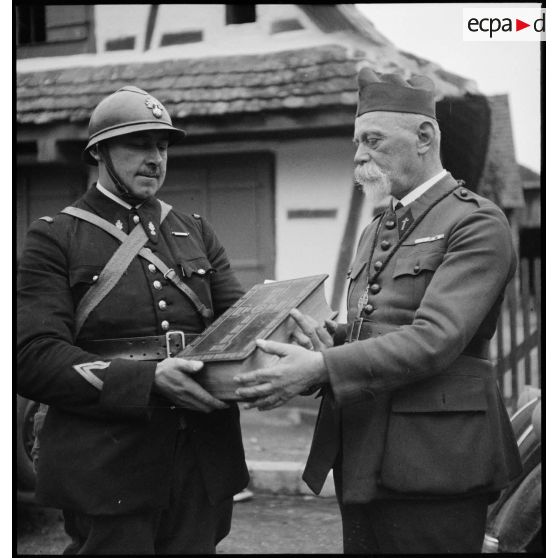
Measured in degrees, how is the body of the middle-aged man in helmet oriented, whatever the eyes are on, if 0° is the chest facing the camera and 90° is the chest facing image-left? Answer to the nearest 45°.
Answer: approximately 315°

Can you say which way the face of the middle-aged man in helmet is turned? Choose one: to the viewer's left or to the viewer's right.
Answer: to the viewer's right

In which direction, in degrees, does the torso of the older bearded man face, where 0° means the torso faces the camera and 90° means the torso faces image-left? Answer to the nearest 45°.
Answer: approximately 45°

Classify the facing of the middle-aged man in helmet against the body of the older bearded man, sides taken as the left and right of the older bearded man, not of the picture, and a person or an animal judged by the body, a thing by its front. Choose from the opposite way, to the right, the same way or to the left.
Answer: to the left

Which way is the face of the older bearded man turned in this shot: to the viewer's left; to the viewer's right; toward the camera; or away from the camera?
to the viewer's left
